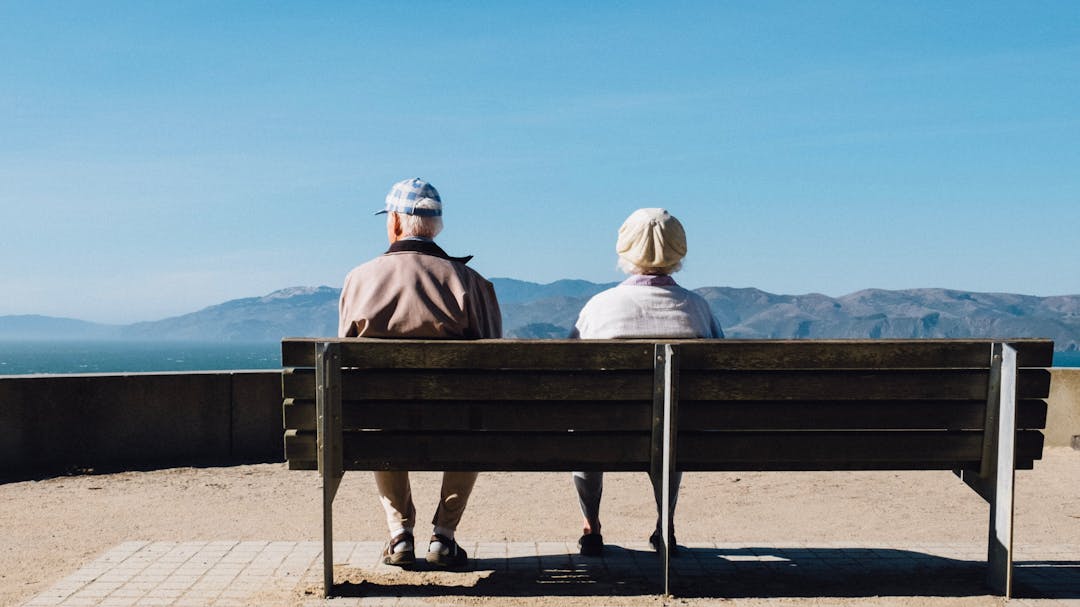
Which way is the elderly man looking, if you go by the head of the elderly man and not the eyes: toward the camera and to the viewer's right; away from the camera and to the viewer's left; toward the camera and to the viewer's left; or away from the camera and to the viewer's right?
away from the camera and to the viewer's left

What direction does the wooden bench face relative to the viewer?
away from the camera

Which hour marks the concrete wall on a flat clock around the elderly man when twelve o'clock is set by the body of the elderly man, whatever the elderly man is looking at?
The concrete wall is roughly at 11 o'clock from the elderly man.

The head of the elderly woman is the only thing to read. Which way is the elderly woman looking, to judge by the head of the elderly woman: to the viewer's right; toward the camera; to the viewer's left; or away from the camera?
away from the camera

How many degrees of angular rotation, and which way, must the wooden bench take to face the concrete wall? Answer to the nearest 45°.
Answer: approximately 45° to its left

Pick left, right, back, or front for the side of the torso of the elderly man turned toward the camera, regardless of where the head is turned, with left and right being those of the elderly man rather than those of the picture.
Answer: back

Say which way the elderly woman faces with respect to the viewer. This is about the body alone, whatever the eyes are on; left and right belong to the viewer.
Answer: facing away from the viewer

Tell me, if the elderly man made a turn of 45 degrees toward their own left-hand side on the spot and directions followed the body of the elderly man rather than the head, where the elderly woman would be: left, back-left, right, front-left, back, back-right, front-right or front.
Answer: back-right
